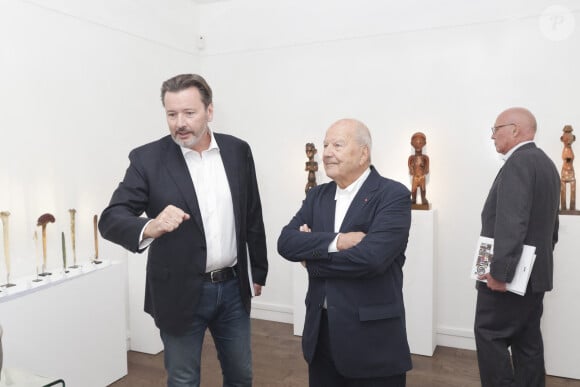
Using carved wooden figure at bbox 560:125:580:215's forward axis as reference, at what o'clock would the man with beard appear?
The man with beard is roughly at 1 o'clock from the carved wooden figure.

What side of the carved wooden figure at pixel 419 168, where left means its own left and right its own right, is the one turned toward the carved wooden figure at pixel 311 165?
right

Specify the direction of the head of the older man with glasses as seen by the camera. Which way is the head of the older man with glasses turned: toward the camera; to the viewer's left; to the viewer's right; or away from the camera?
to the viewer's left

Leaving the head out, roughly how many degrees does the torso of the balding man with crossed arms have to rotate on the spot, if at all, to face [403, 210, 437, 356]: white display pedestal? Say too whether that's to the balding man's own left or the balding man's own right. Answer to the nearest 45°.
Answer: approximately 135° to the balding man's own right

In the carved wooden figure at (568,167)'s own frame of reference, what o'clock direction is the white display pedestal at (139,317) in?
The white display pedestal is roughly at 2 o'clock from the carved wooden figure.

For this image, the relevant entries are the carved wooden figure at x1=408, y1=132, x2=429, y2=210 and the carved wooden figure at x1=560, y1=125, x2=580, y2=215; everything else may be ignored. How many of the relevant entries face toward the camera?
2

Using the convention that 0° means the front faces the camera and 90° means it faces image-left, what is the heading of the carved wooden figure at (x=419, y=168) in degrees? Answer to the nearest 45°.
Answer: approximately 0°

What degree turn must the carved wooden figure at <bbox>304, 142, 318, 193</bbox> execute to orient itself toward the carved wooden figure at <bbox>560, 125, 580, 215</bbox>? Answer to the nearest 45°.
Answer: approximately 135° to its left
